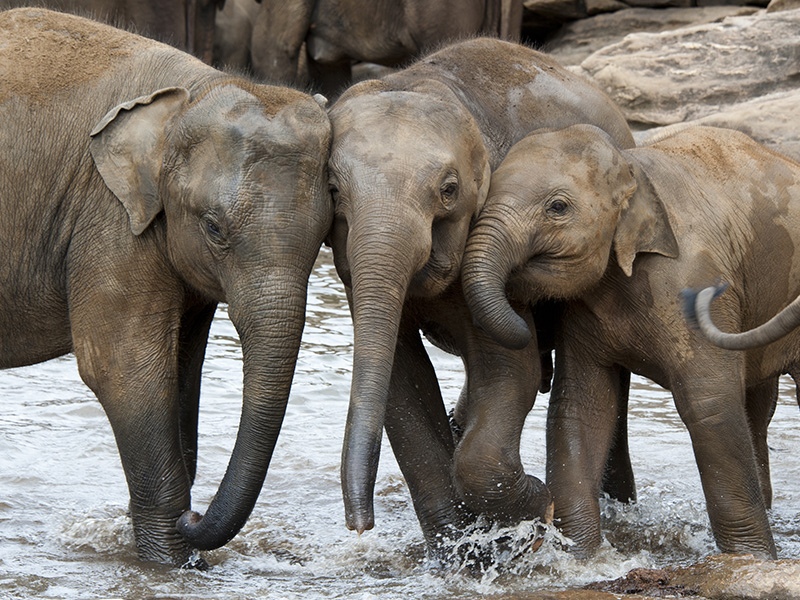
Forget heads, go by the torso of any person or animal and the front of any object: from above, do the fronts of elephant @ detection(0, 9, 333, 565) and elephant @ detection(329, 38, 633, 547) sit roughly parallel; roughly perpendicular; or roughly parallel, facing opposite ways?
roughly perpendicular

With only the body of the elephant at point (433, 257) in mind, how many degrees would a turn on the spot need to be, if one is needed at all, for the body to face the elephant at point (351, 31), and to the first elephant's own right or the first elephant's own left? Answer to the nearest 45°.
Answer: approximately 135° to the first elephant's own right

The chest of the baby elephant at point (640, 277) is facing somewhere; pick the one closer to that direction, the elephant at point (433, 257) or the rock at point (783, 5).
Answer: the elephant

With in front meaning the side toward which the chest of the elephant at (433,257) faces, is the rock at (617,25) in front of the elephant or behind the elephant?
behind

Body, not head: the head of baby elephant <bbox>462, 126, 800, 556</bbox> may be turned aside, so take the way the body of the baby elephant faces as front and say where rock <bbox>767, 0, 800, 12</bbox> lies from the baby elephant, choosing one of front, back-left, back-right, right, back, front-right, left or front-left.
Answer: back-right

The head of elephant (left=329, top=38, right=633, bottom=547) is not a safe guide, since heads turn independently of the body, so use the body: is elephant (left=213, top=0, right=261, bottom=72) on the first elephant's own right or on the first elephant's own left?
on the first elephant's own right

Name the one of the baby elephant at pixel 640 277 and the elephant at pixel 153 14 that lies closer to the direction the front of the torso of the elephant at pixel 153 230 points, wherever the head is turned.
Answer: the baby elephant

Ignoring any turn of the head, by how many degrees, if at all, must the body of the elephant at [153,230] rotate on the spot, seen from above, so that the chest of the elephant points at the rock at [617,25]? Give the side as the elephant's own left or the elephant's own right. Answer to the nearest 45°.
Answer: approximately 90° to the elephant's own left

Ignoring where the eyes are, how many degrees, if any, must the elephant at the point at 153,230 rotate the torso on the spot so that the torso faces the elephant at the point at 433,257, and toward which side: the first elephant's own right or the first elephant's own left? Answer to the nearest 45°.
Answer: approximately 45° to the first elephant's own left
